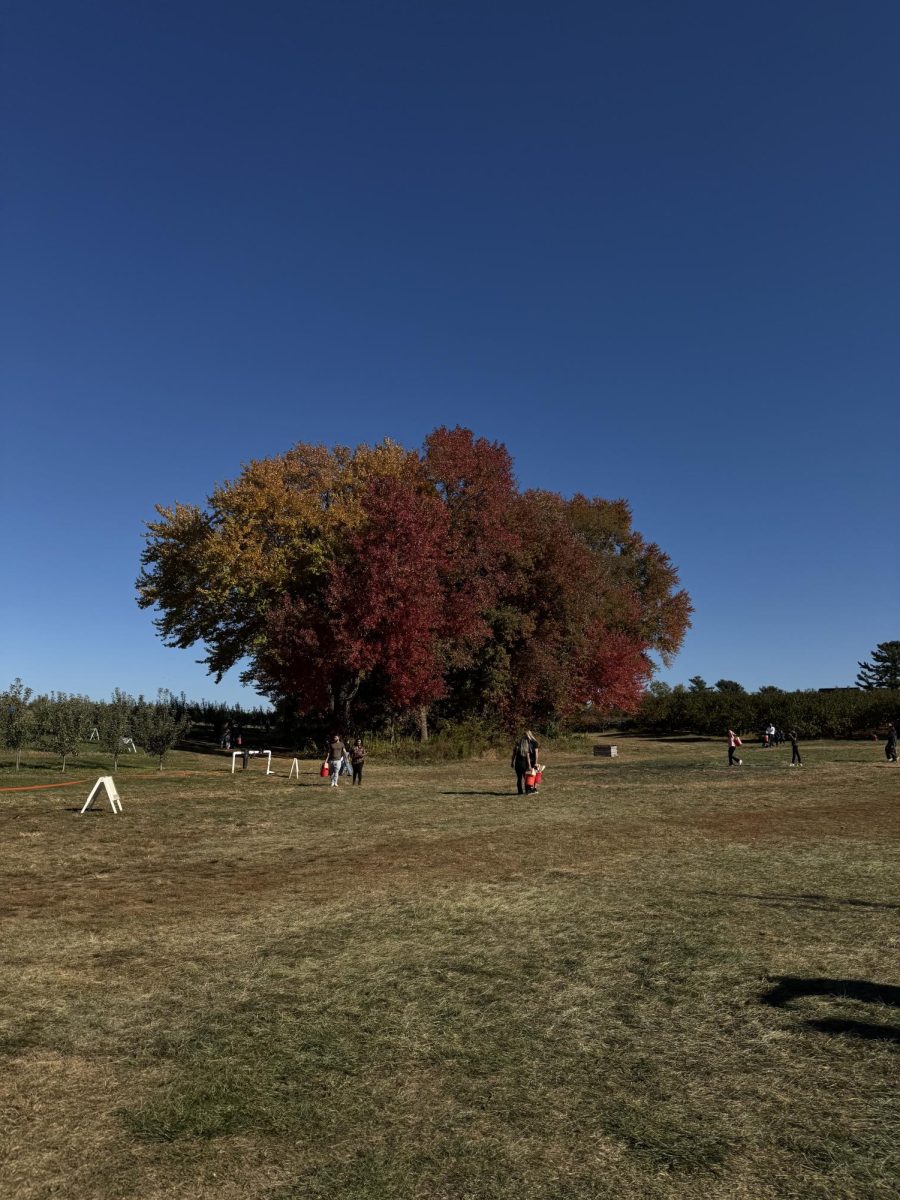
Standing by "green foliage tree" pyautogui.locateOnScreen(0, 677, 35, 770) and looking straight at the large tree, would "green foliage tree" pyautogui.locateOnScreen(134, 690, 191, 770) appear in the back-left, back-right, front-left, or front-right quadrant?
front-right

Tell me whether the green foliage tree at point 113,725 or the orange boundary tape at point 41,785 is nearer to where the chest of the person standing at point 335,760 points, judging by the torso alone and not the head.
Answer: the orange boundary tape

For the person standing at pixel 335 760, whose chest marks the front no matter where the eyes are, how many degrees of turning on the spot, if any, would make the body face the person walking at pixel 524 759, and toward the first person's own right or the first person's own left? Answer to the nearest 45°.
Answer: approximately 45° to the first person's own left

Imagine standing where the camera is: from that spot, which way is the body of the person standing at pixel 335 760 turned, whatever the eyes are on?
toward the camera

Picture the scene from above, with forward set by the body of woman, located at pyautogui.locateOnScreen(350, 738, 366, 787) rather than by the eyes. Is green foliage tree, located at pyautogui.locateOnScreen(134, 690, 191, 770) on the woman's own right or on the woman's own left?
on the woman's own right

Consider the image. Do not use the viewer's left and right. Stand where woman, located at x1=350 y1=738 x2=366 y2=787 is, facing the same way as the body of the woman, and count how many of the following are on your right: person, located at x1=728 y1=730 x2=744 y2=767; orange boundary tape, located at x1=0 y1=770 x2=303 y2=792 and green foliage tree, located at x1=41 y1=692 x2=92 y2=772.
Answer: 2

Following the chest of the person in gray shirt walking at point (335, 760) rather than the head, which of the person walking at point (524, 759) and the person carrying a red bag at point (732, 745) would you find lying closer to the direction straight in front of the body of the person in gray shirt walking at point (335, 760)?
the person walking

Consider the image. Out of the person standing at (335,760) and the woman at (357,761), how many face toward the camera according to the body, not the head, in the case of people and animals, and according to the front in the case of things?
2

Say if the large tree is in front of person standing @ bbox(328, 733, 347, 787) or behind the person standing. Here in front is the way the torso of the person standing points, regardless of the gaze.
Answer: behind

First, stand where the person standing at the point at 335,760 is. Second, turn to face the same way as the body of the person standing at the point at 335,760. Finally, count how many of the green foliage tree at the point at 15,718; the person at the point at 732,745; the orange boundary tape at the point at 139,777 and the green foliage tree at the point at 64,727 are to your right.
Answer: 3

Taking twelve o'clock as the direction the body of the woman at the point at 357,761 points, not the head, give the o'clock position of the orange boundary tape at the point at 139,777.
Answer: The orange boundary tape is roughly at 3 o'clock from the woman.

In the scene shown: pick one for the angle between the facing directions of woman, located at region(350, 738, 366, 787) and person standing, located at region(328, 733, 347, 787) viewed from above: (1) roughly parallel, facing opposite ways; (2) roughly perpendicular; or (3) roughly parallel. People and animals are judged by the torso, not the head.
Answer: roughly parallel

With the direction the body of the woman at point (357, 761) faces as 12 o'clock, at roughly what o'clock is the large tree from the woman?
The large tree is roughly at 6 o'clock from the woman.

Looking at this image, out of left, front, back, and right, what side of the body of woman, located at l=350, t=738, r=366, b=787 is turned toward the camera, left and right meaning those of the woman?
front

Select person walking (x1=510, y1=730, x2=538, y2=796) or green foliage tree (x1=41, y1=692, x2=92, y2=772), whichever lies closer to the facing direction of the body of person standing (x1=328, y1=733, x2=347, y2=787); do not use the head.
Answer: the person walking
